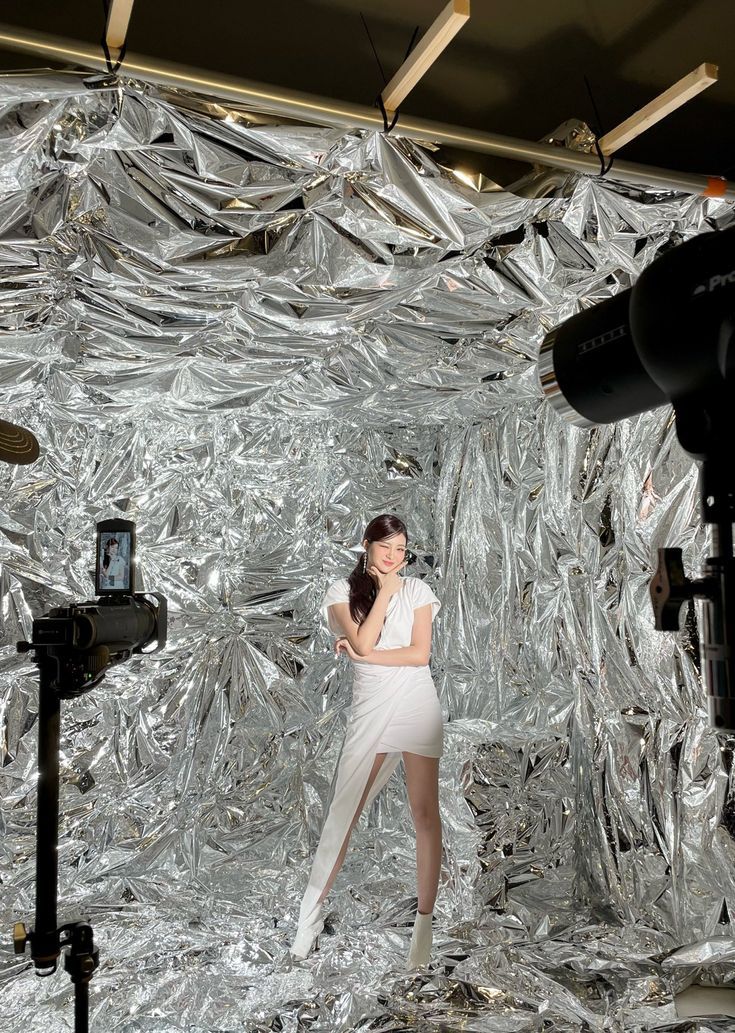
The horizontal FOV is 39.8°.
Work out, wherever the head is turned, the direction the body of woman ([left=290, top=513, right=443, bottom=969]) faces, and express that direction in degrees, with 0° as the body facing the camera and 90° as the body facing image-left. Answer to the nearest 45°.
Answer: approximately 0°

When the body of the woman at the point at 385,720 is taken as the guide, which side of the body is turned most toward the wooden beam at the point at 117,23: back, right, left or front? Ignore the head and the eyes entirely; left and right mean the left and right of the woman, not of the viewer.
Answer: front

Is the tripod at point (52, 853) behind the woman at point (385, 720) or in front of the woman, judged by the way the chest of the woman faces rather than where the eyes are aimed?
in front

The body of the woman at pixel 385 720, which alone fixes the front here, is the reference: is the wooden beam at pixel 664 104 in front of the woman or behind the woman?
in front

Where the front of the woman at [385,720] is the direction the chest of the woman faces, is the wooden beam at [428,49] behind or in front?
in front
